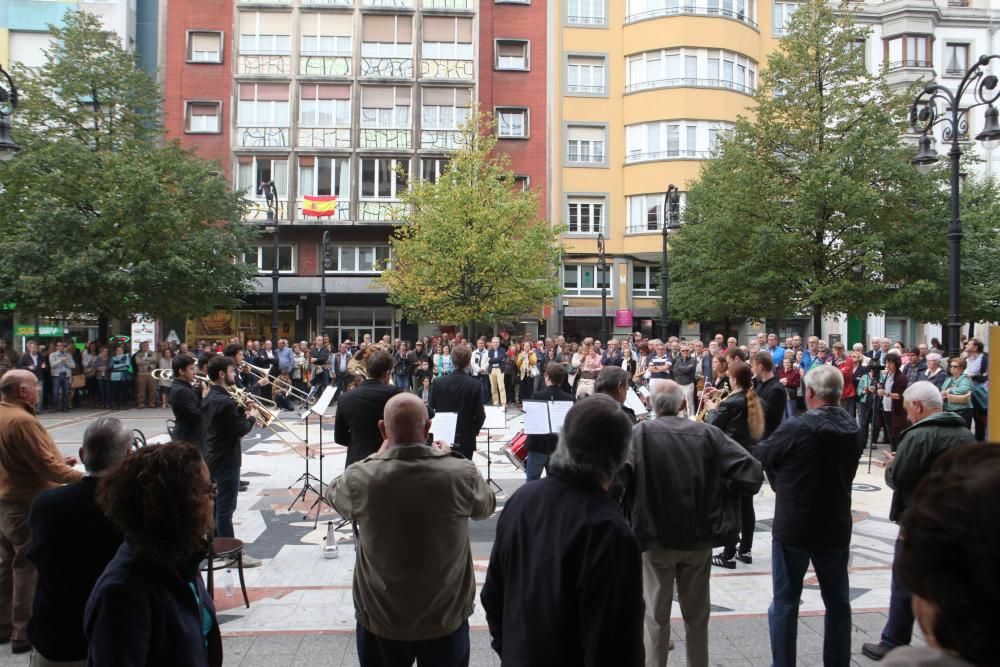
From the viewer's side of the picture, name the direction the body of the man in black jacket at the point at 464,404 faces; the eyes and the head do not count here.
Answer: away from the camera

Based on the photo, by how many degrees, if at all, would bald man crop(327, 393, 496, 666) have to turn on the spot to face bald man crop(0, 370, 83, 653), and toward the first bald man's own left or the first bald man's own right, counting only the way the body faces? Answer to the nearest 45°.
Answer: approximately 45° to the first bald man's own left

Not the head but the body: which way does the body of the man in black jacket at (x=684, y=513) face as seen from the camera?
away from the camera

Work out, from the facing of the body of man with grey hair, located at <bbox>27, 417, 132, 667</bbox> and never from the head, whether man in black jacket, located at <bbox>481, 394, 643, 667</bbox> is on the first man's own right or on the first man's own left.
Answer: on the first man's own right

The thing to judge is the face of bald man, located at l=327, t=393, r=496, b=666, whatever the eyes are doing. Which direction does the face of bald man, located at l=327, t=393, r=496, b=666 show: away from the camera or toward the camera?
away from the camera

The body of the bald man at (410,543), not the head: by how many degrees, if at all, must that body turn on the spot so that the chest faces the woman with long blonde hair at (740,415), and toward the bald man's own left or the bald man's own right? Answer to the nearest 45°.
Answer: approximately 45° to the bald man's own right

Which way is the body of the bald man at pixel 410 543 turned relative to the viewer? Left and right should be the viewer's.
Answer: facing away from the viewer

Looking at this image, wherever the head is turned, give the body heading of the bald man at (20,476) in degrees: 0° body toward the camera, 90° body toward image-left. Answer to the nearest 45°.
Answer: approximately 225°

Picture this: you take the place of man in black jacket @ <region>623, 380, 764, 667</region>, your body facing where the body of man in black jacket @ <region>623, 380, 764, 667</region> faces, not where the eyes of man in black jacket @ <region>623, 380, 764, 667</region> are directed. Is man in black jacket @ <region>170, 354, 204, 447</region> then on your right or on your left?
on your left

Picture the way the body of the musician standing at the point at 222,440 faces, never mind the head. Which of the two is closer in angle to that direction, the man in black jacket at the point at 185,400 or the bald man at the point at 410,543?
the bald man

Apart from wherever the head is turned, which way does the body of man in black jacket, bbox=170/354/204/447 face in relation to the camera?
to the viewer's right

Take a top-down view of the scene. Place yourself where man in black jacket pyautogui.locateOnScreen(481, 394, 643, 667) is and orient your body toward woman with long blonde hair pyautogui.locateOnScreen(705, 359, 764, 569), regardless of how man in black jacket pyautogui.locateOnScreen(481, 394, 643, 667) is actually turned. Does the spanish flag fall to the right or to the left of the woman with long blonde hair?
left
